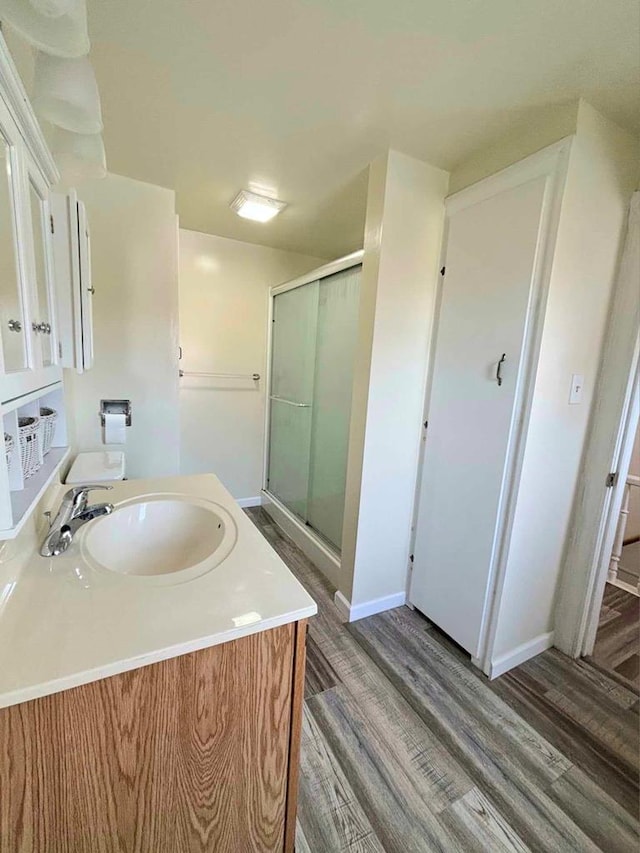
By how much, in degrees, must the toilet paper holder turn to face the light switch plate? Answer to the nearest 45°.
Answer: approximately 45° to its left

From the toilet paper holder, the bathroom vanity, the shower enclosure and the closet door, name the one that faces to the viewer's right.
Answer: the bathroom vanity

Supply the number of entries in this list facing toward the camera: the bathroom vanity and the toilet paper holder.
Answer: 1

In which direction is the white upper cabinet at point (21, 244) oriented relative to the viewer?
to the viewer's right

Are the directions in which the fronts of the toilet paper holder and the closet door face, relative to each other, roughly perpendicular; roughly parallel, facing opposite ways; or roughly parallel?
roughly perpendicular

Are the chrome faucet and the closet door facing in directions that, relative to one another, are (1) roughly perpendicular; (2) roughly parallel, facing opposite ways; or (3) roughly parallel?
roughly parallel, facing opposite ways

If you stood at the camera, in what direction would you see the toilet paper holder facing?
facing the viewer

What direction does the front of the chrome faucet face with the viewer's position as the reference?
facing to the right of the viewer

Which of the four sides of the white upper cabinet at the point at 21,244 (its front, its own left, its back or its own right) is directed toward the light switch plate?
front

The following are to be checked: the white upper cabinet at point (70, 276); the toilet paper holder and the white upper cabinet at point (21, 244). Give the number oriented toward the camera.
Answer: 1

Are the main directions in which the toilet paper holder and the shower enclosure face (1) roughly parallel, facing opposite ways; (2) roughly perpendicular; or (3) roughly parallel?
roughly perpendicular

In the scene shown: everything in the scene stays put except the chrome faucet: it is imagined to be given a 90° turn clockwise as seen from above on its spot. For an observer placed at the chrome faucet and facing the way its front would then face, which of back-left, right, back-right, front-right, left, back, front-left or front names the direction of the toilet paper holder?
back

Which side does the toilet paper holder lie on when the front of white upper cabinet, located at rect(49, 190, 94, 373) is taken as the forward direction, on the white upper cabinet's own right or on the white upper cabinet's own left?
on the white upper cabinet's own left

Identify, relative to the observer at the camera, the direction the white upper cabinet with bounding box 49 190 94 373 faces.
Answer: facing to the right of the viewer

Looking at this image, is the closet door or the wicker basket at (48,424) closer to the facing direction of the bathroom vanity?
the closet door

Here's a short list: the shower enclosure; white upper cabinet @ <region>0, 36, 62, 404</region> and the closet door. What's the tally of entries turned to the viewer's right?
1

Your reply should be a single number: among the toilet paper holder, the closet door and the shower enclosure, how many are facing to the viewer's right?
0
